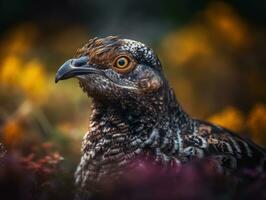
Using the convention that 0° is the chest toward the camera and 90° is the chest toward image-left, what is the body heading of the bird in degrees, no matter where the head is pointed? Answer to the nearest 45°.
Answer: approximately 90°
